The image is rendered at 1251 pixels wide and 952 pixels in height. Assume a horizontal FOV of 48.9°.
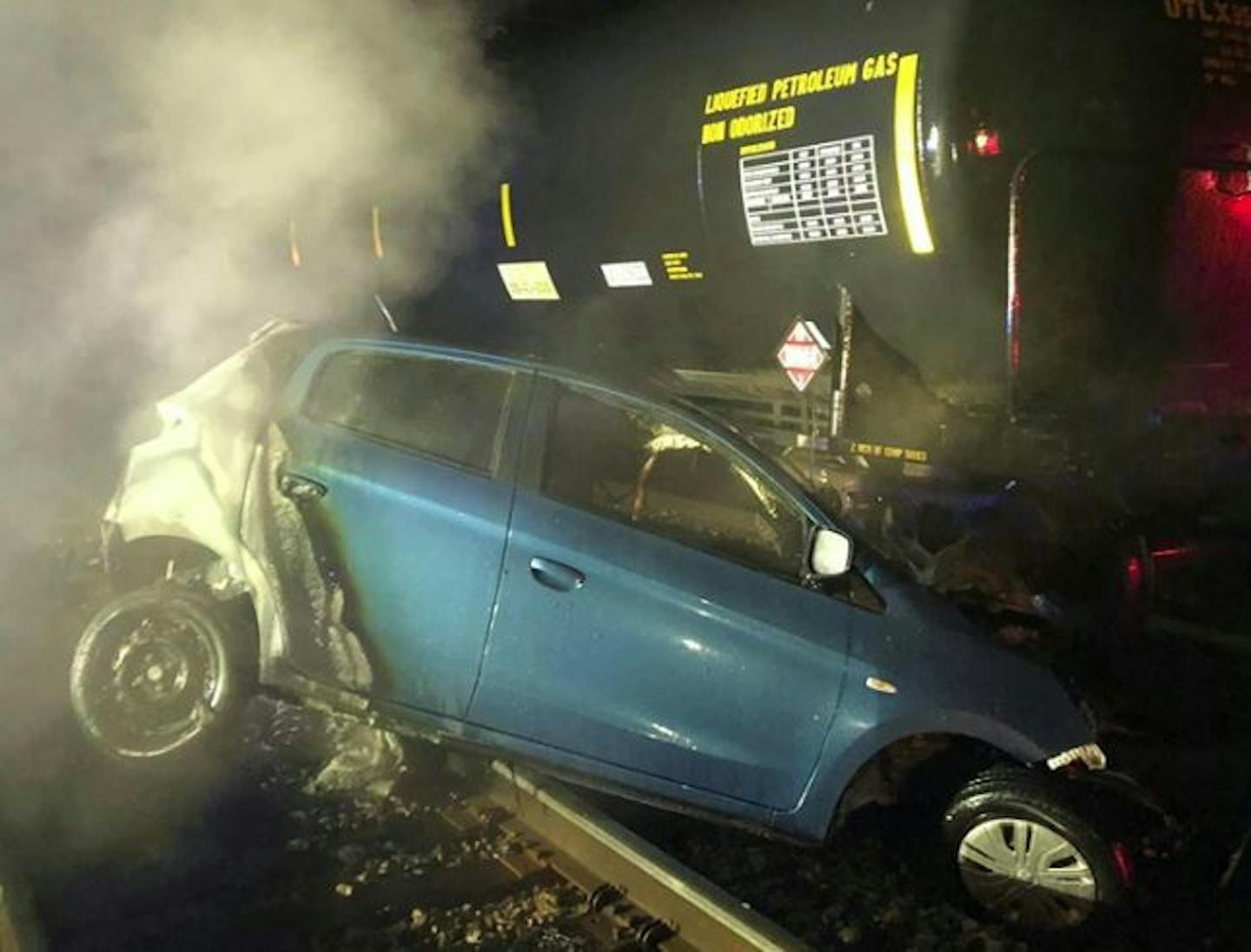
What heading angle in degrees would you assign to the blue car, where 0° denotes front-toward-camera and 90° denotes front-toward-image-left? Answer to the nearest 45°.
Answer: approximately 270°
